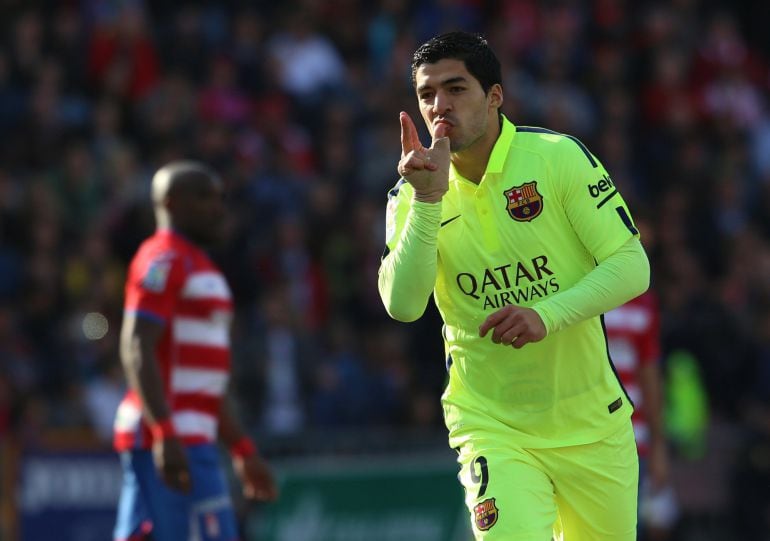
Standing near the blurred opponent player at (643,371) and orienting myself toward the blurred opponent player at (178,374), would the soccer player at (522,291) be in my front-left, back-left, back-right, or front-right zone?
front-left

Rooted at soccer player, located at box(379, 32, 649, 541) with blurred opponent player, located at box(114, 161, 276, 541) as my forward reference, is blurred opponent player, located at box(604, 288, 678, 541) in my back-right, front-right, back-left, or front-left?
front-right

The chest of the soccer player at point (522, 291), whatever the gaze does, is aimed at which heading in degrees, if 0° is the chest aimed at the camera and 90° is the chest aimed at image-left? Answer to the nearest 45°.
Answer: approximately 45°

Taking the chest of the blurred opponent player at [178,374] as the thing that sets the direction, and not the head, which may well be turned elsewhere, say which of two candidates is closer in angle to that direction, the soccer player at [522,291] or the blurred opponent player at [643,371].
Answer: the soccer player
